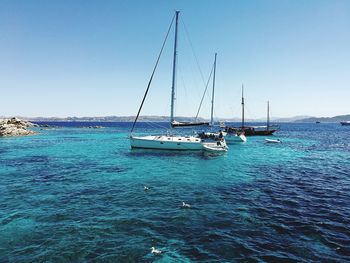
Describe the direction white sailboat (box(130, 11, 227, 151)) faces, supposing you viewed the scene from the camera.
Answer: facing to the left of the viewer

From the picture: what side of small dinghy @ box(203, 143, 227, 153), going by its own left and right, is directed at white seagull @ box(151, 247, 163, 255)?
left

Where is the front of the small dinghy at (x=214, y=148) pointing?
to the viewer's left

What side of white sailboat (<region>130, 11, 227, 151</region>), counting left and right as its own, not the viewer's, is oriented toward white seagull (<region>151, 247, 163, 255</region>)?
left
